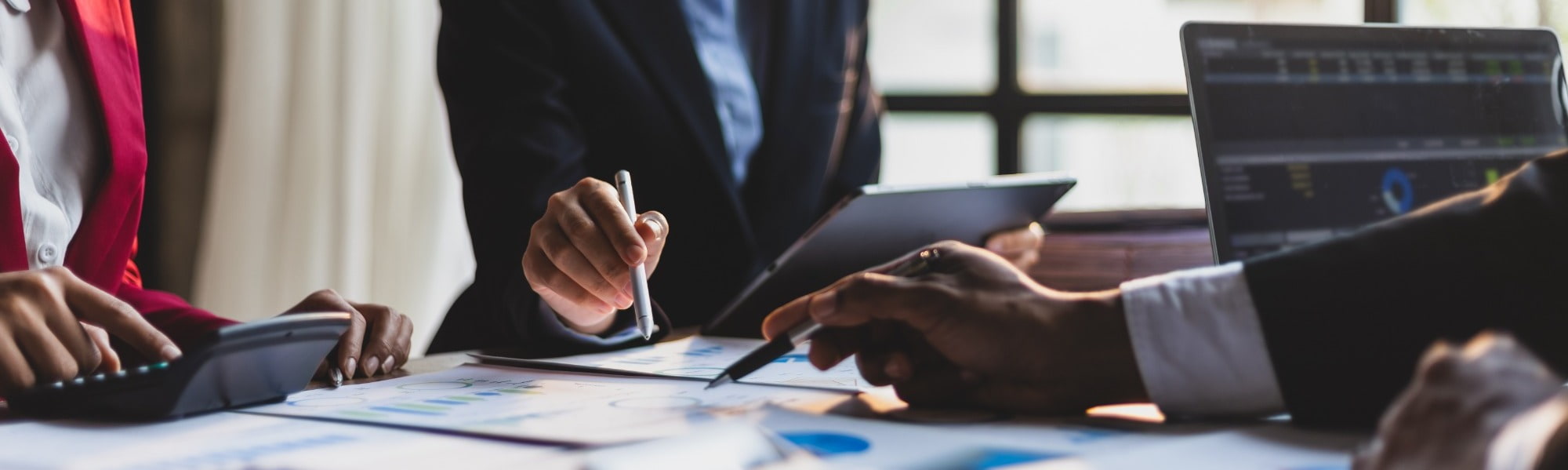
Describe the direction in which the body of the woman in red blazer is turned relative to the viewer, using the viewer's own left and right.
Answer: facing the viewer and to the right of the viewer

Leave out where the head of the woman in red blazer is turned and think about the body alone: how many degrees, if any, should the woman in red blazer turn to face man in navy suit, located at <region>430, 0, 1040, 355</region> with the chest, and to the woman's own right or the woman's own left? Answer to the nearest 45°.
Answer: approximately 90° to the woman's own left

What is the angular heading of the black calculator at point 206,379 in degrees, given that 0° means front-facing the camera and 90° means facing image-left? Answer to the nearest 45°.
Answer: approximately 135°

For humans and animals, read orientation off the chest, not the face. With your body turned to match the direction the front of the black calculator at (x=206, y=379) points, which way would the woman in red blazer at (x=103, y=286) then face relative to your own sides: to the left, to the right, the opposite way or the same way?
the opposite way

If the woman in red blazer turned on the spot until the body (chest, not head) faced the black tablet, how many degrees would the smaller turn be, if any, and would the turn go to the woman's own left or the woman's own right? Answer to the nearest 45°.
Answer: approximately 45° to the woman's own left

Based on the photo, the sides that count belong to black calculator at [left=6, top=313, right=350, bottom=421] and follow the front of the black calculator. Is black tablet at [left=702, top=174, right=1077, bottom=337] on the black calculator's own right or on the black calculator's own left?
on the black calculator's own right
